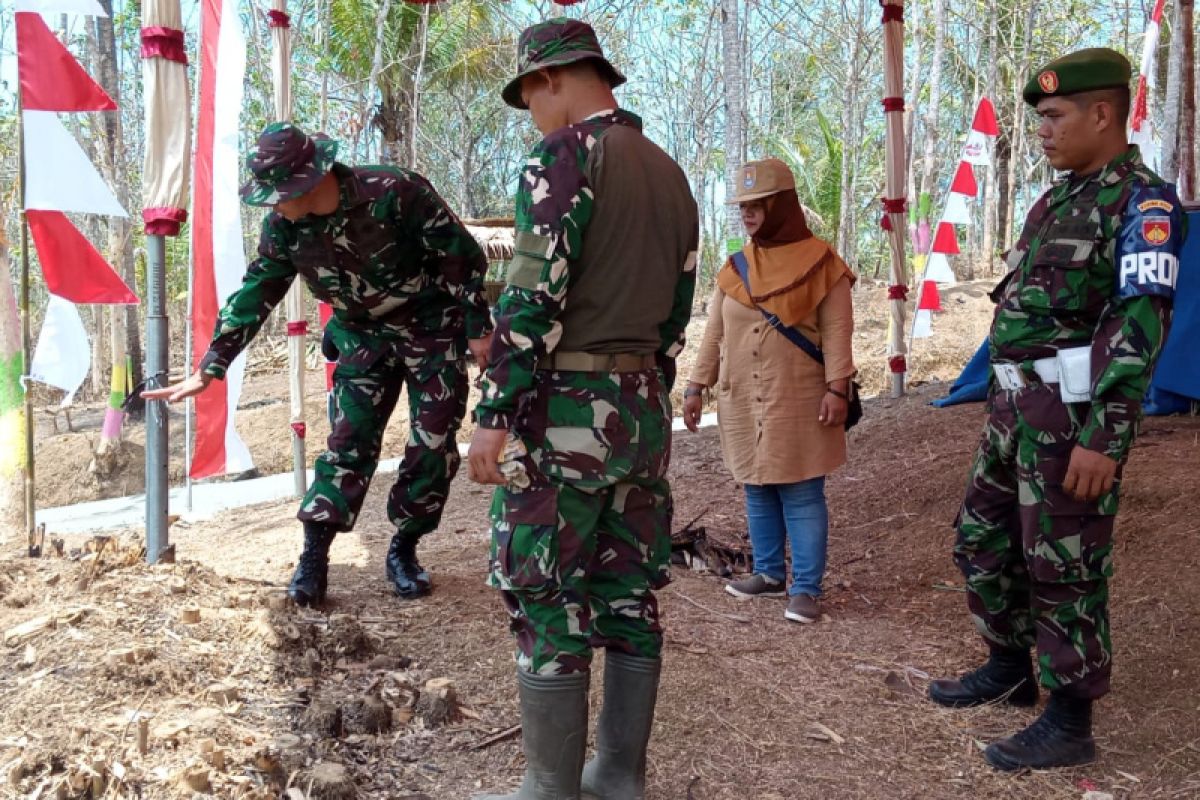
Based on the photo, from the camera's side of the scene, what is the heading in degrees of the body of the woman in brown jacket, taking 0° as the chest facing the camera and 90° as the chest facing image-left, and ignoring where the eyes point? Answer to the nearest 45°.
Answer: approximately 45°

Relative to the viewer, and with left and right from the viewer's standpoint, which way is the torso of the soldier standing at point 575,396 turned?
facing away from the viewer and to the left of the viewer

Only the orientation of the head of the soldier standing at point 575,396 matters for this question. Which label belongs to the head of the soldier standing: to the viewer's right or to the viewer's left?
to the viewer's left

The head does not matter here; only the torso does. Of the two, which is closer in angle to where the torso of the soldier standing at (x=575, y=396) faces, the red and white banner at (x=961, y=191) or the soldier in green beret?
the red and white banner
